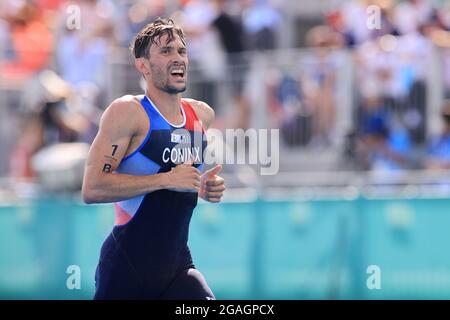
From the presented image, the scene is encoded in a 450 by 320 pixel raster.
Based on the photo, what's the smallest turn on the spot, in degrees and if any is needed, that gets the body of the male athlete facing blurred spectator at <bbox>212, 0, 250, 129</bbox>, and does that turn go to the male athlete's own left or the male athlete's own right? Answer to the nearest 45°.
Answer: approximately 135° to the male athlete's own left

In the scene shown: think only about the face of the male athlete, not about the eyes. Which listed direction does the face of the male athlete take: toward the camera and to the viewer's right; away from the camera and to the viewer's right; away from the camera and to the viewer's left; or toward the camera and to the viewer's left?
toward the camera and to the viewer's right

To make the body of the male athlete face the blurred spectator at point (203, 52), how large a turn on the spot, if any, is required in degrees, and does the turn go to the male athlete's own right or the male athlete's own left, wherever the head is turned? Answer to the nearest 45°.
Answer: approximately 135° to the male athlete's own left

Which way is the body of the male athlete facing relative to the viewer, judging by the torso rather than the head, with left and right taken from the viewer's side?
facing the viewer and to the right of the viewer

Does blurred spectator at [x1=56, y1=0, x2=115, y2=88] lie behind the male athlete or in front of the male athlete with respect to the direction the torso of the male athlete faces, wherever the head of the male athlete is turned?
behind
